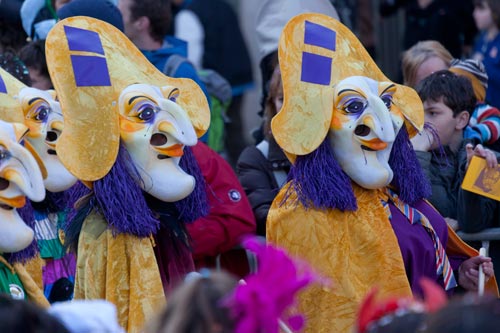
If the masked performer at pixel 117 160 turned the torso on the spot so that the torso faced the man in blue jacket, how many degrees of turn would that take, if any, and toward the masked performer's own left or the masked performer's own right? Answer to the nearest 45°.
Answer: approximately 135° to the masked performer's own left

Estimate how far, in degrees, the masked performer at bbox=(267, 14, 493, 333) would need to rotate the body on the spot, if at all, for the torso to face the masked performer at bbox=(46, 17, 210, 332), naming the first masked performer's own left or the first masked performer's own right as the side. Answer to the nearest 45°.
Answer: approximately 135° to the first masked performer's own right

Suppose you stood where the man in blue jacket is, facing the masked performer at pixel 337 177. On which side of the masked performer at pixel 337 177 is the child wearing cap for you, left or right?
left

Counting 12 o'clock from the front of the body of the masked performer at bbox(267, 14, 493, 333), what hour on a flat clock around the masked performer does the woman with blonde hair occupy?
The woman with blonde hair is roughly at 8 o'clock from the masked performer.

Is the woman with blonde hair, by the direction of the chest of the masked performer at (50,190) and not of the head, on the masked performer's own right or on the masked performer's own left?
on the masked performer's own left

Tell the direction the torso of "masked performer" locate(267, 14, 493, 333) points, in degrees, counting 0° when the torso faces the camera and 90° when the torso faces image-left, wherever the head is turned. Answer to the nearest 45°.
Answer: approximately 315°

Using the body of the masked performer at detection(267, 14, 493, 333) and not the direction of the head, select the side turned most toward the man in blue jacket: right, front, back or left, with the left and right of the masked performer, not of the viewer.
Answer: back
